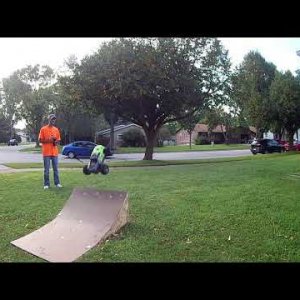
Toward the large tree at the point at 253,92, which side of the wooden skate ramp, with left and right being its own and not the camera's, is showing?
back

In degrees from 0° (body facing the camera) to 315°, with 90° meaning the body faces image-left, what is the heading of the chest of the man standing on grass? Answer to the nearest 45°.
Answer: approximately 315°

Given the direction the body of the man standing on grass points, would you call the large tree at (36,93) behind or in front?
behind

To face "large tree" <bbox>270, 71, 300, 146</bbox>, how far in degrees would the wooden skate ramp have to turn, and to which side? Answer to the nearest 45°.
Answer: approximately 180°

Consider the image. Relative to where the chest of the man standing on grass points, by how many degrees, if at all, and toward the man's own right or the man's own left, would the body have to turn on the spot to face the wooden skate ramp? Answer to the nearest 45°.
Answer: approximately 45° to the man's own right

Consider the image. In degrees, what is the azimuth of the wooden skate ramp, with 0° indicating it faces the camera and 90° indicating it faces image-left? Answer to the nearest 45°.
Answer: approximately 45°

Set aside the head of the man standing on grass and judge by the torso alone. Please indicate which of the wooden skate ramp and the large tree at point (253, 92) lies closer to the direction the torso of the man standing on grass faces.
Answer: the wooden skate ramp

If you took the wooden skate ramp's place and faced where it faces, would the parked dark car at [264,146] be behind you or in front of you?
behind

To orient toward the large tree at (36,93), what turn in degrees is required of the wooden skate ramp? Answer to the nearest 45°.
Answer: approximately 135° to its right

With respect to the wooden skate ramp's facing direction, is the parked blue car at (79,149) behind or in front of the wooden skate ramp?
behind
